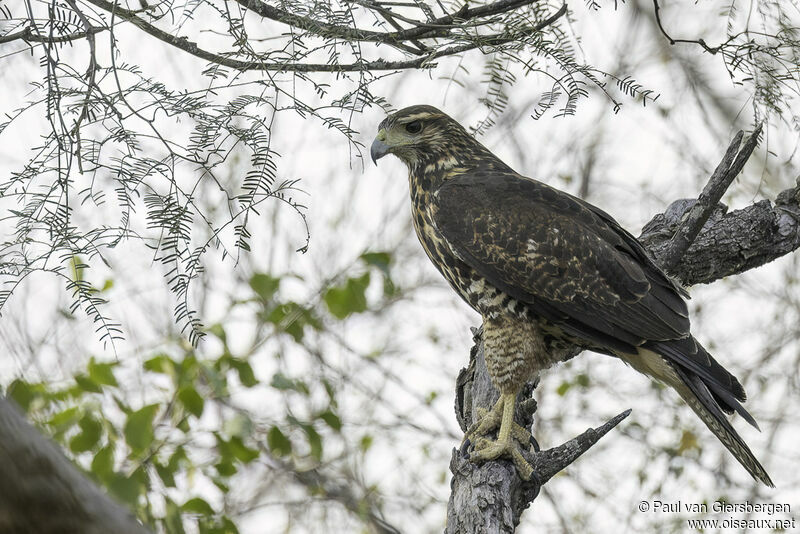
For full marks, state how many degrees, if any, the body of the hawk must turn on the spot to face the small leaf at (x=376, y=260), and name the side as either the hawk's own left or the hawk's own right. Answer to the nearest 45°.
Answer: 0° — it already faces it

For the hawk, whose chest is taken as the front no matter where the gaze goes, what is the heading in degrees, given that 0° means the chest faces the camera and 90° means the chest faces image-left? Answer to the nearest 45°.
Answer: approximately 90°

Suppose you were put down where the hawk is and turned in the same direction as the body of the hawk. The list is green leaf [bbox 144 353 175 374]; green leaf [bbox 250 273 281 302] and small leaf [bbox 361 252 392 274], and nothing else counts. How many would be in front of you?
3

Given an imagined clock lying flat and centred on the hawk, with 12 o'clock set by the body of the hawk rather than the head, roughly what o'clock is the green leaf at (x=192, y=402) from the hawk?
The green leaf is roughly at 12 o'clock from the hawk.

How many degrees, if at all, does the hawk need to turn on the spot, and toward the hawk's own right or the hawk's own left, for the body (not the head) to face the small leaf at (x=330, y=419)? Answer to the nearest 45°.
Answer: approximately 45° to the hawk's own right
